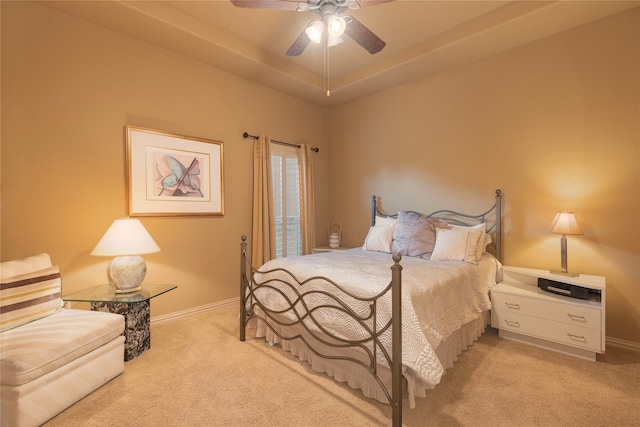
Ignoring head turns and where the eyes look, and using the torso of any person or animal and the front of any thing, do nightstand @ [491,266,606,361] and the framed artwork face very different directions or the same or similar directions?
very different directions

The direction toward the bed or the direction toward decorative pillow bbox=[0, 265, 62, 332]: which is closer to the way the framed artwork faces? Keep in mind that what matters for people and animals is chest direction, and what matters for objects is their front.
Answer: the bed

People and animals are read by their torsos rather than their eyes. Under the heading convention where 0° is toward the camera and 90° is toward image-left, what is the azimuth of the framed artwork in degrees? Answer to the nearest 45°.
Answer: approximately 315°

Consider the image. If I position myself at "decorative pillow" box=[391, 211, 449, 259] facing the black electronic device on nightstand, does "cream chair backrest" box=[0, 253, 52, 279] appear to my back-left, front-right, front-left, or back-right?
back-right

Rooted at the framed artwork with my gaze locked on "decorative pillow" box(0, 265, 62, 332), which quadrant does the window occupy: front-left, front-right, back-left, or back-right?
back-left

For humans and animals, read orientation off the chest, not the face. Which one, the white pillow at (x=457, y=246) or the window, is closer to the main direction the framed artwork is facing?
the white pillow

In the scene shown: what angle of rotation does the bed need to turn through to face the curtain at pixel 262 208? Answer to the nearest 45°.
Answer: approximately 90° to its right

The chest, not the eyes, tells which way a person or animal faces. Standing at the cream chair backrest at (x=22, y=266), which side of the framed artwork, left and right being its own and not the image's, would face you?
right

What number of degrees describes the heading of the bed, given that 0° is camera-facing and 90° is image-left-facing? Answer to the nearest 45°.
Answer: approximately 45°
